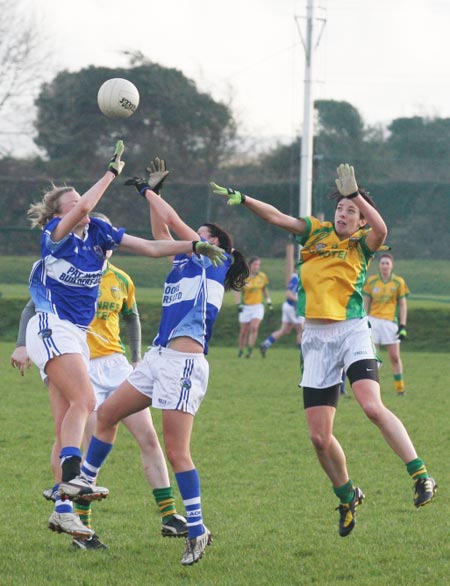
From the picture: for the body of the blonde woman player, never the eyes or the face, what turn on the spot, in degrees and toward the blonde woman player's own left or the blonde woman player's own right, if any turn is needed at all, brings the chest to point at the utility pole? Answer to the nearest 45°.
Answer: approximately 135° to the blonde woman player's own left

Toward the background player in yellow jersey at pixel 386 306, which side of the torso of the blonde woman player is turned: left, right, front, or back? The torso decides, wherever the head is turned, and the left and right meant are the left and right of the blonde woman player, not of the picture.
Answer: left

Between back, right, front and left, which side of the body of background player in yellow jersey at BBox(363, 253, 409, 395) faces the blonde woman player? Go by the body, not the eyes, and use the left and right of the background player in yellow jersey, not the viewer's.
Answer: front

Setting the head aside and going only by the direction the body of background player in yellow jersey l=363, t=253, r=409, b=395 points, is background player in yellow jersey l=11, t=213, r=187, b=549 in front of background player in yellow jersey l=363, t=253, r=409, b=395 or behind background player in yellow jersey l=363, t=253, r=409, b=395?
in front

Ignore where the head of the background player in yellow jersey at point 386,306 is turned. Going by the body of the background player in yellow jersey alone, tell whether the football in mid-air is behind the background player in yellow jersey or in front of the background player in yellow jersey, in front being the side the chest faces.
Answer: in front

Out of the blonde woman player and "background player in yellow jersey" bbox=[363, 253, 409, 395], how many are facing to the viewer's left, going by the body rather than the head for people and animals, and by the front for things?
0

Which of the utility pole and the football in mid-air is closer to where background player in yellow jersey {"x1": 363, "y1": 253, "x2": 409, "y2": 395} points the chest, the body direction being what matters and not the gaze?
the football in mid-air

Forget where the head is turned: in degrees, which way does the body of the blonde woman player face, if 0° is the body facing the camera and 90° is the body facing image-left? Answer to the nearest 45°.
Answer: approximately 315°
